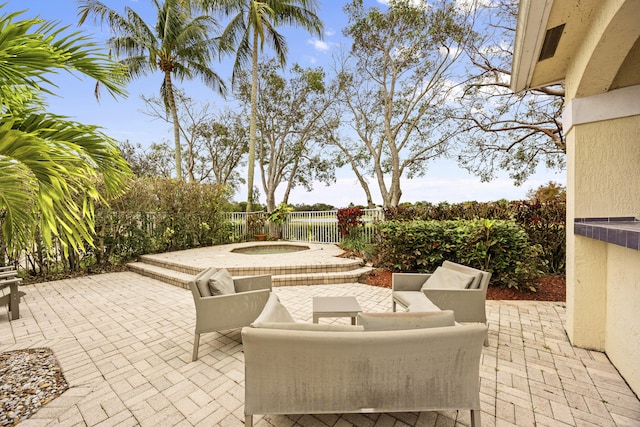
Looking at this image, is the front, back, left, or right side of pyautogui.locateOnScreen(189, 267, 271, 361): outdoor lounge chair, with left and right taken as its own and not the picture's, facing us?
right

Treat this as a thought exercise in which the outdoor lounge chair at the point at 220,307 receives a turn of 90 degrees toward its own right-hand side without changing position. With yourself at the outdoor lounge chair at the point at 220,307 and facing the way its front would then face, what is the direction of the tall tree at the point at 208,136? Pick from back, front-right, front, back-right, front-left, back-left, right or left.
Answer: back

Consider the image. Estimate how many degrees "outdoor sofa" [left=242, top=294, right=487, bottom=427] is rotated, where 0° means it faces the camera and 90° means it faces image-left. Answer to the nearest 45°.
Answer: approximately 180°

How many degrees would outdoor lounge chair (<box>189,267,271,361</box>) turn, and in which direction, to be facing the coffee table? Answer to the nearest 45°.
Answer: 0° — it already faces it

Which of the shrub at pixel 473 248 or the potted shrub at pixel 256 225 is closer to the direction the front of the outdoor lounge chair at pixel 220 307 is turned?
the shrub

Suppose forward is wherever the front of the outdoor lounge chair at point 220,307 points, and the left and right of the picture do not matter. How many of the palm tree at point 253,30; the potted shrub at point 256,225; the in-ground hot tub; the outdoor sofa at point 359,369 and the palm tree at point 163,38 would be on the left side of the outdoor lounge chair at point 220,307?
4

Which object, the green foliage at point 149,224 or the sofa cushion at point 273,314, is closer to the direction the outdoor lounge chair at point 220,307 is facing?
the sofa cushion

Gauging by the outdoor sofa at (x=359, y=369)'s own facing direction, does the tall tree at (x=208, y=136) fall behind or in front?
in front

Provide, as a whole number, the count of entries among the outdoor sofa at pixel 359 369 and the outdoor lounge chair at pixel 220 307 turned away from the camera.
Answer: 1

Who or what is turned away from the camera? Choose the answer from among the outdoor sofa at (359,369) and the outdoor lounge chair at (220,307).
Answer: the outdoor sofa

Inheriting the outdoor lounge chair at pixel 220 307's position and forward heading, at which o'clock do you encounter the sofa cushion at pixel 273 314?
The sofa cushion is roughly at 2 o'clock from the outdoor lounge chair.

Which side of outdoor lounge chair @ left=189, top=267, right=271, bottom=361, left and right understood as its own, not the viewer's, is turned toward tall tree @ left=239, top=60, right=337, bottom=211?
left

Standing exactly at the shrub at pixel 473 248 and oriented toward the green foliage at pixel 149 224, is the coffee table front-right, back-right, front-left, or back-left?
front-left

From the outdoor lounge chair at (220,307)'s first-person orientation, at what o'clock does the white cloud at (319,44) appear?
The white cloud is roughly at 10 o'clock from the outdoor lounge chair.

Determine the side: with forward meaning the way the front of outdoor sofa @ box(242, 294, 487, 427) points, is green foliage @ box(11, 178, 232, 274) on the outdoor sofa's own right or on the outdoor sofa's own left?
on the outdoor sofa's own left

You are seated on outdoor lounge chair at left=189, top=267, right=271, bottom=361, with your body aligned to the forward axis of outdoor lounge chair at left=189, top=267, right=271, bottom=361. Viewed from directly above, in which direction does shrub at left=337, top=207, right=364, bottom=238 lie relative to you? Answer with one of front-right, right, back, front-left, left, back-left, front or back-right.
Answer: front-left
